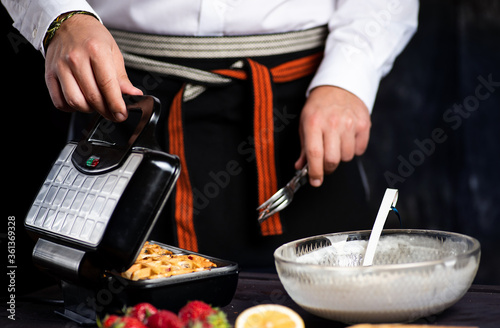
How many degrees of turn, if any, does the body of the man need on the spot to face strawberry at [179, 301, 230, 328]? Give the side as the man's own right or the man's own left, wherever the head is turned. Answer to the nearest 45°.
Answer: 0° — they already face it

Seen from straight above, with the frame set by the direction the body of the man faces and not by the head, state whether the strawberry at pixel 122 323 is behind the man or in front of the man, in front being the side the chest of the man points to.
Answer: in front

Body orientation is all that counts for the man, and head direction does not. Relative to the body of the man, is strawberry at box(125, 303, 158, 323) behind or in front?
in front

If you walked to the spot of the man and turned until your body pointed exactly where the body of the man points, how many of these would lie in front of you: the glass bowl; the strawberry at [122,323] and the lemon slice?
3

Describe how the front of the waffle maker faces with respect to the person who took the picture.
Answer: facing away from the viewer and to the right of the viewer

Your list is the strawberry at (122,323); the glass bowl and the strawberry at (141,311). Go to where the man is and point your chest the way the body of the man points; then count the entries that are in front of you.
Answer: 3
